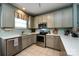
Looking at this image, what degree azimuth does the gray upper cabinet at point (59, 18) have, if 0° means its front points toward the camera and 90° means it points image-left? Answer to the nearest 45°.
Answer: approximately 45°

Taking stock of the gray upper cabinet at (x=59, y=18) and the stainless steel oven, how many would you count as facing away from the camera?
0

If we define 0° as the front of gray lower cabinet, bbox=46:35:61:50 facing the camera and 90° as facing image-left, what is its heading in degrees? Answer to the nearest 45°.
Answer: approximately 45°

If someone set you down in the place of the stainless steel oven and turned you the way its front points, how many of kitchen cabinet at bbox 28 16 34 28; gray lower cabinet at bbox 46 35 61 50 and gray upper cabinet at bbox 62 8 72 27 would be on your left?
2

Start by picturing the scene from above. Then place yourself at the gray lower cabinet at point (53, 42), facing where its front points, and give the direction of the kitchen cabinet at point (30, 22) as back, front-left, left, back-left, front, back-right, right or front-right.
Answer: right

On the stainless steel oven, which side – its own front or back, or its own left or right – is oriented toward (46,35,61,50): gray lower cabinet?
left

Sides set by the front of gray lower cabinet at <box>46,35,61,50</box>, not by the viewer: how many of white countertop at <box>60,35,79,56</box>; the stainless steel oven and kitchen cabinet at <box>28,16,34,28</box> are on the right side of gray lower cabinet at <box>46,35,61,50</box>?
2

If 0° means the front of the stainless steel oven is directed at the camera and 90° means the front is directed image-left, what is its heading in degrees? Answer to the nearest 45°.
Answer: approximately 45°

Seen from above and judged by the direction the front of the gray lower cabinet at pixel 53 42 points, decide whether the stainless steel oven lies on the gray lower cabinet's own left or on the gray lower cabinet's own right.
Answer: on the gray lower cabinet's own right
